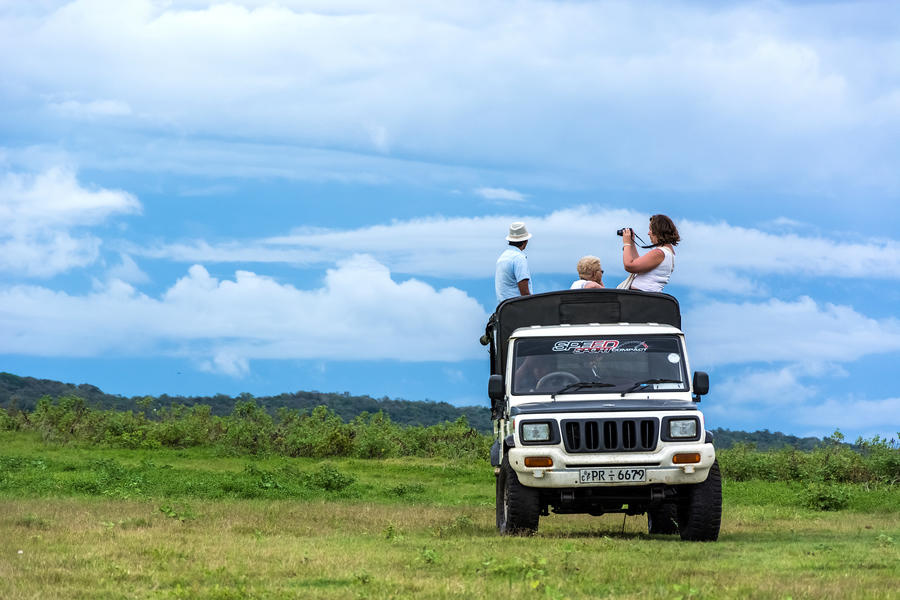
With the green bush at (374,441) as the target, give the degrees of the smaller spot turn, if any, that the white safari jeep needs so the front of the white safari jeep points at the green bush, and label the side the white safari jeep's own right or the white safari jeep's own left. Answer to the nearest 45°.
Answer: approximately 180°

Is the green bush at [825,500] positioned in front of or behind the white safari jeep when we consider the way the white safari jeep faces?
behind

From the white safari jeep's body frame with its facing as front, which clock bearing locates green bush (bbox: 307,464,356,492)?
The green bush is roughly at 5 o'clock from the white safari jeep.

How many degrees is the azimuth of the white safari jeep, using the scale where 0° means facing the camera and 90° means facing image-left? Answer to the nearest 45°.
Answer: approximately 0°

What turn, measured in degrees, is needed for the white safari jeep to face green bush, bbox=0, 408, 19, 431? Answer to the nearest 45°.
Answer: approximately 135° to its right
